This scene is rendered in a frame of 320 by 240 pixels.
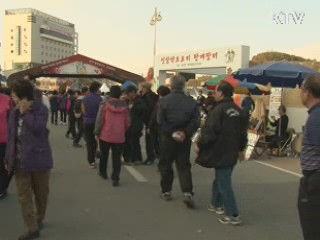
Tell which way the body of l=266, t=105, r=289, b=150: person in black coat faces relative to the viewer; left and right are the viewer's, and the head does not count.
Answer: facing to the left of the viewer

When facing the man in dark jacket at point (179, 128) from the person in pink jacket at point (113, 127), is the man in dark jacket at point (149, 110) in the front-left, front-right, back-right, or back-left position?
back-left

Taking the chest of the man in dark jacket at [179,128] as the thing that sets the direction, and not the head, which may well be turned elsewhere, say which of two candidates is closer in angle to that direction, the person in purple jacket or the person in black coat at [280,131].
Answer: the person in black coat

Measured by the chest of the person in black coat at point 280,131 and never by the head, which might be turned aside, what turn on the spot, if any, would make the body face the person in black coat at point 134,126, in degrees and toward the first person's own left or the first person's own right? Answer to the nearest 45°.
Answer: approximately 45° to the first person's own left

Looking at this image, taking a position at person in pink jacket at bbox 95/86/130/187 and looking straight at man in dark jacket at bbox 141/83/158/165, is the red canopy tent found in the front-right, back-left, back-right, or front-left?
front-left

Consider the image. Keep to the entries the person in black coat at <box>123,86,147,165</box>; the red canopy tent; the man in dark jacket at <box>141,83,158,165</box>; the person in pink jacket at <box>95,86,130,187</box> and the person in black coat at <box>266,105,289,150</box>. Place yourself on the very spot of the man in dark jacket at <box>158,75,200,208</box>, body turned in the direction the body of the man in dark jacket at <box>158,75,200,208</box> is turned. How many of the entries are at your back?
0

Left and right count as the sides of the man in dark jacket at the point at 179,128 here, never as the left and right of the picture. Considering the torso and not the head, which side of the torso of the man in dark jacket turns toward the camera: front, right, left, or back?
back

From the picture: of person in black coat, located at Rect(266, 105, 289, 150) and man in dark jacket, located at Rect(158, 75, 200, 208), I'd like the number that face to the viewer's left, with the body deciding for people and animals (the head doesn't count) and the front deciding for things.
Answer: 1

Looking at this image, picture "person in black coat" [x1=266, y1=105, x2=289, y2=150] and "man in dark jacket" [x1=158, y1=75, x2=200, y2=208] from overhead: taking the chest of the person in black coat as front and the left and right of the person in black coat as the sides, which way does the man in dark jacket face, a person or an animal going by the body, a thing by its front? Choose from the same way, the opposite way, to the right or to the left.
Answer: to the right

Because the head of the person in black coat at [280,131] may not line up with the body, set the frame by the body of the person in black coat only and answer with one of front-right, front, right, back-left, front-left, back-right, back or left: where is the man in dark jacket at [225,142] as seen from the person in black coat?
left

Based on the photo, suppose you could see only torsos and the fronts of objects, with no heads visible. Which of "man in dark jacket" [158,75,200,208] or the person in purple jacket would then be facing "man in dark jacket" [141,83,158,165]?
"man in dark jacket" [158,75,200,208]

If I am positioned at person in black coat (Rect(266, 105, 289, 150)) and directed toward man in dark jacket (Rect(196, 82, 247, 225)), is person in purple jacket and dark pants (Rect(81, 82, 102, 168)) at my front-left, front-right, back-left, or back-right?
front-right

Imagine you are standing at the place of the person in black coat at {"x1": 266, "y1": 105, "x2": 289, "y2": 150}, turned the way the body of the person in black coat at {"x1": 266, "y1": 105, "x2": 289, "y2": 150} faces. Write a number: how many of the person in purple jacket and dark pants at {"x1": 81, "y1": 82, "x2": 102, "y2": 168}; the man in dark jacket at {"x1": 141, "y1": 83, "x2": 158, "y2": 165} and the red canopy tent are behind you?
0
